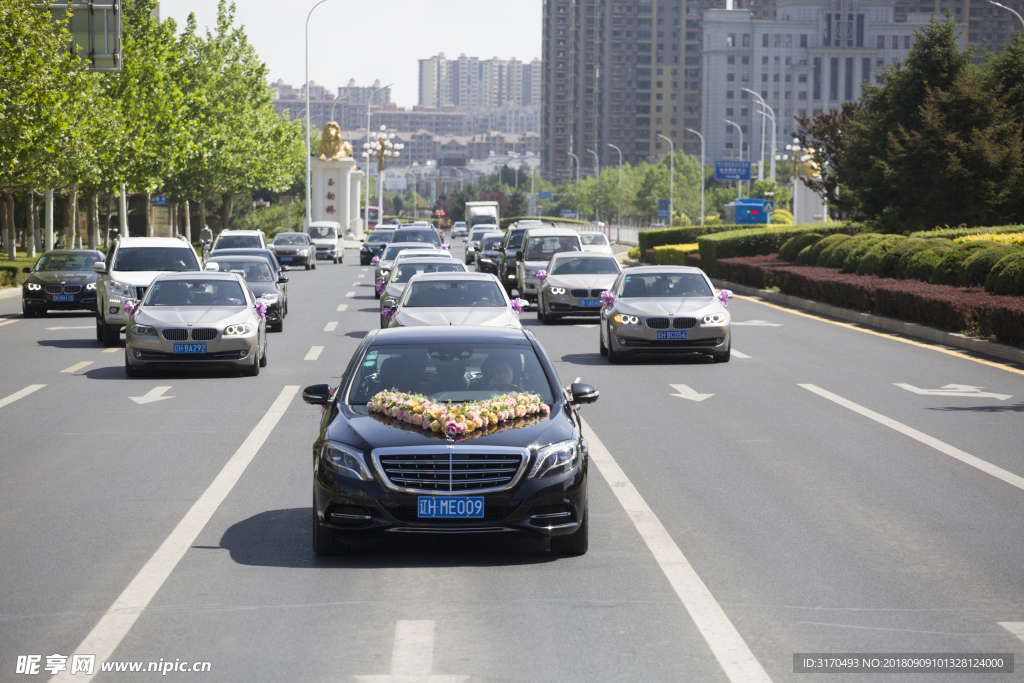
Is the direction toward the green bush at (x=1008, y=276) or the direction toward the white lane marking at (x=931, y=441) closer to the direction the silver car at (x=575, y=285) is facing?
the white lane marking

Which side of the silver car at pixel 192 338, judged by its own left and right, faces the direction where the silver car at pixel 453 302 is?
left

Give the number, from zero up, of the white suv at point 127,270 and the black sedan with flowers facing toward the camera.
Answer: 2

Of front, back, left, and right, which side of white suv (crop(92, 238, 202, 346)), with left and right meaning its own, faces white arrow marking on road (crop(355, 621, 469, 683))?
front

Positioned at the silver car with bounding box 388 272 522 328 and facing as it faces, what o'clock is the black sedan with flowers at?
The black sedan with flowers is roughly at 12 o'clock from the silver car.

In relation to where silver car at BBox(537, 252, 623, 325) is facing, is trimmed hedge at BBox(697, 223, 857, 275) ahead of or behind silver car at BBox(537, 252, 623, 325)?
behind

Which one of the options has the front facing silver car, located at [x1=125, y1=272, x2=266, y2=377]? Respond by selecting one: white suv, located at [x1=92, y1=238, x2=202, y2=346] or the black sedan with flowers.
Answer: the white suv

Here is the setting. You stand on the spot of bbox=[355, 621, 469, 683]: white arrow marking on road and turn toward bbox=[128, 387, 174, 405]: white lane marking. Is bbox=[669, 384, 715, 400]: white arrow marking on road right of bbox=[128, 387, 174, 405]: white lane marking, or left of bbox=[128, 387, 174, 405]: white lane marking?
right

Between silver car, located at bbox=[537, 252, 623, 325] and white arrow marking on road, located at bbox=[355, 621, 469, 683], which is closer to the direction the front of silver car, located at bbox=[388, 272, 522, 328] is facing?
the white arrow marking on road

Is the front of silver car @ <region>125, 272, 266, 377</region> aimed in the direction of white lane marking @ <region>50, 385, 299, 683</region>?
yes

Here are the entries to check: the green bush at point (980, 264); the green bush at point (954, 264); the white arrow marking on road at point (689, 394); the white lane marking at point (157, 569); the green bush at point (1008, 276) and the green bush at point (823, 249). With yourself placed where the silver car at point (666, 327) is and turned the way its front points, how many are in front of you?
2
